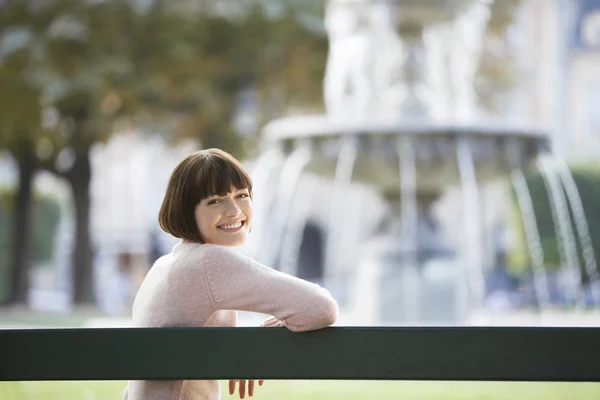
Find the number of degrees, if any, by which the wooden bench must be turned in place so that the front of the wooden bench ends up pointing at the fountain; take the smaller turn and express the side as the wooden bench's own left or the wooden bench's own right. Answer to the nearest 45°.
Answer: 0° — it already faces it

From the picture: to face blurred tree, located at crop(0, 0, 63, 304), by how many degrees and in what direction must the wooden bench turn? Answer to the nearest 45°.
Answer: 0° — it already faces it

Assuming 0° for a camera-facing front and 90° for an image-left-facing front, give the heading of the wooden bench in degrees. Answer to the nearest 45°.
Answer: approximately 180°
